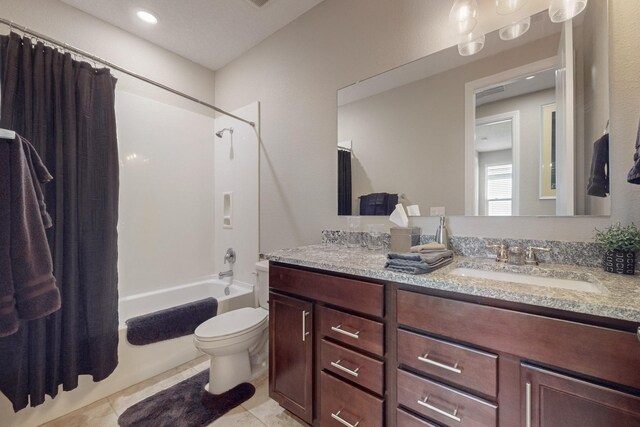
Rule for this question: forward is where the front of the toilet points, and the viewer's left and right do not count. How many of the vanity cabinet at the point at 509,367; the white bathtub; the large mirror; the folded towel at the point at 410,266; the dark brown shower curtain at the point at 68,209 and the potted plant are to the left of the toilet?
4

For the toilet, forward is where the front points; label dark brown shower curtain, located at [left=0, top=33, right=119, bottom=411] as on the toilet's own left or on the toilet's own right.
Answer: on the toilet's own right

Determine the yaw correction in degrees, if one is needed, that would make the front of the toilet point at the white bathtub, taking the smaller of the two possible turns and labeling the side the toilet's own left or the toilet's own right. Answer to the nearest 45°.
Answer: approximately 90° to the toilet's own right

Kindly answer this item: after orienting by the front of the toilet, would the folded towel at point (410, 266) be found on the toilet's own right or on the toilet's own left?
on the toilet's own left

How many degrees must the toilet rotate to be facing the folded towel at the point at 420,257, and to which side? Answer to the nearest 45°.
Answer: approximately 90° to its left

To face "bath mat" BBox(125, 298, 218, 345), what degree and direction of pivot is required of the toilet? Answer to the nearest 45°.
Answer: approximately 90° to its right

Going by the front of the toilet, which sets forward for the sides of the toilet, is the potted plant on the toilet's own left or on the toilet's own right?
on the toilet's own left

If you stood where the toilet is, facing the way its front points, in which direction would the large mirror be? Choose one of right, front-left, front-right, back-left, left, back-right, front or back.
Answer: left

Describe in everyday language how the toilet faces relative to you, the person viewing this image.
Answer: facing the viewer and to the left of the viewer

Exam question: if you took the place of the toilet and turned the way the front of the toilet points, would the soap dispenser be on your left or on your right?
on your left

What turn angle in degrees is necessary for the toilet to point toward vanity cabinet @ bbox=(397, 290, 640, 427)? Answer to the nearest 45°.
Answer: approximately 90° to its left
